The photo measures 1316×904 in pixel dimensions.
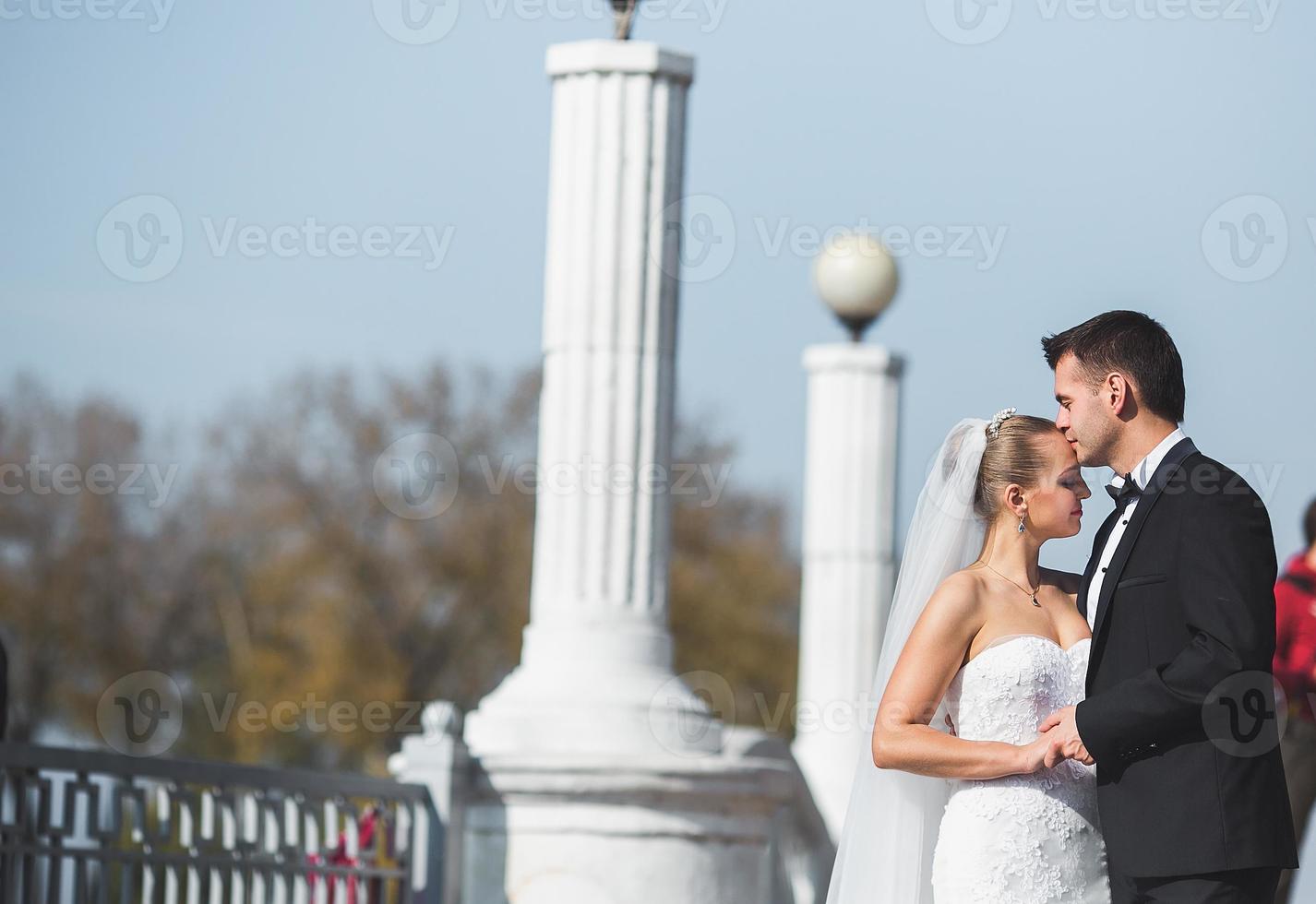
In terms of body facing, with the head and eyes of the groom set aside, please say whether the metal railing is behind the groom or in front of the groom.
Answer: in front

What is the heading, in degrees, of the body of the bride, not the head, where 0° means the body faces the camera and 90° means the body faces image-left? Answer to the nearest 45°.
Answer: approximately 315°

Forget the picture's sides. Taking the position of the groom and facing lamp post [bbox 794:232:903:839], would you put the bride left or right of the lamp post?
left

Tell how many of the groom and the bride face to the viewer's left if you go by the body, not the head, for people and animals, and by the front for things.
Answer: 1

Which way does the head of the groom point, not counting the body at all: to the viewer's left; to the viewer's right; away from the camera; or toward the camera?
to the viewer's left

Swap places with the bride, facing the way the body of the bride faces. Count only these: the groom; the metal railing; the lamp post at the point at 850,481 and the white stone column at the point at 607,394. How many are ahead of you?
1

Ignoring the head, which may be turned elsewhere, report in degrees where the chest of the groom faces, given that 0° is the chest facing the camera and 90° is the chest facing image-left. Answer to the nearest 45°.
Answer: approximately 90°

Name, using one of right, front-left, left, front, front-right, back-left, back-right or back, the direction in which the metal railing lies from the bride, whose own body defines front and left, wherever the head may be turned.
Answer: back

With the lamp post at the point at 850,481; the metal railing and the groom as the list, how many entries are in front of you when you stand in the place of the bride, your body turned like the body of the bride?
1

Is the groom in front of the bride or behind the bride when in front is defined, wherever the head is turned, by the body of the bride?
in front

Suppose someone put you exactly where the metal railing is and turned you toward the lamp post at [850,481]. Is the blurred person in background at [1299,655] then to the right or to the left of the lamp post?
right
